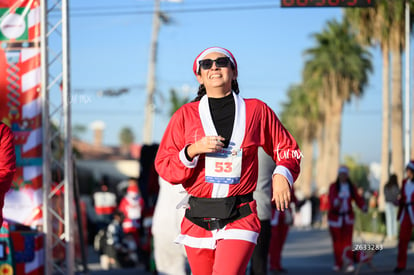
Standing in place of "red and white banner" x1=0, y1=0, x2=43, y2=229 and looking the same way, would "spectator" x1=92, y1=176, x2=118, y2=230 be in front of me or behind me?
behind

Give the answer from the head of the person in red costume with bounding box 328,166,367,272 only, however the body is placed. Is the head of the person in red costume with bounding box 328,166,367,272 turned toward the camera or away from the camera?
toward the camera

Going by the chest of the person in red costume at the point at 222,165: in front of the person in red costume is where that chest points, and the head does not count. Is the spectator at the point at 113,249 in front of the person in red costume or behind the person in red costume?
behind

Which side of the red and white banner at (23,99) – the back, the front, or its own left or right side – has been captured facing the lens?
front

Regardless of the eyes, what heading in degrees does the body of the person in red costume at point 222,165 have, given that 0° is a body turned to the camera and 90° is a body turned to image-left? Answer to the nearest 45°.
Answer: approximately 0°

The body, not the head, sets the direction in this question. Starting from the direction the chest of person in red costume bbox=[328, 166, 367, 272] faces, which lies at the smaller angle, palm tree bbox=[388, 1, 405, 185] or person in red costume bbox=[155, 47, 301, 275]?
the person in red costume

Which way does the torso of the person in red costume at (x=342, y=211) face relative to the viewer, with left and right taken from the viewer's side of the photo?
facing the viewer

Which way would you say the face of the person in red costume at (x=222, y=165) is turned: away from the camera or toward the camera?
toward the camera

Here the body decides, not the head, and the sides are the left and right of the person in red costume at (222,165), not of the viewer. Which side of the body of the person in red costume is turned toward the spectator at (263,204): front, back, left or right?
back

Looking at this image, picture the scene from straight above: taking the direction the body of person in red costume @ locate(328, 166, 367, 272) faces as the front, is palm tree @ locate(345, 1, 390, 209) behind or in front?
behind
